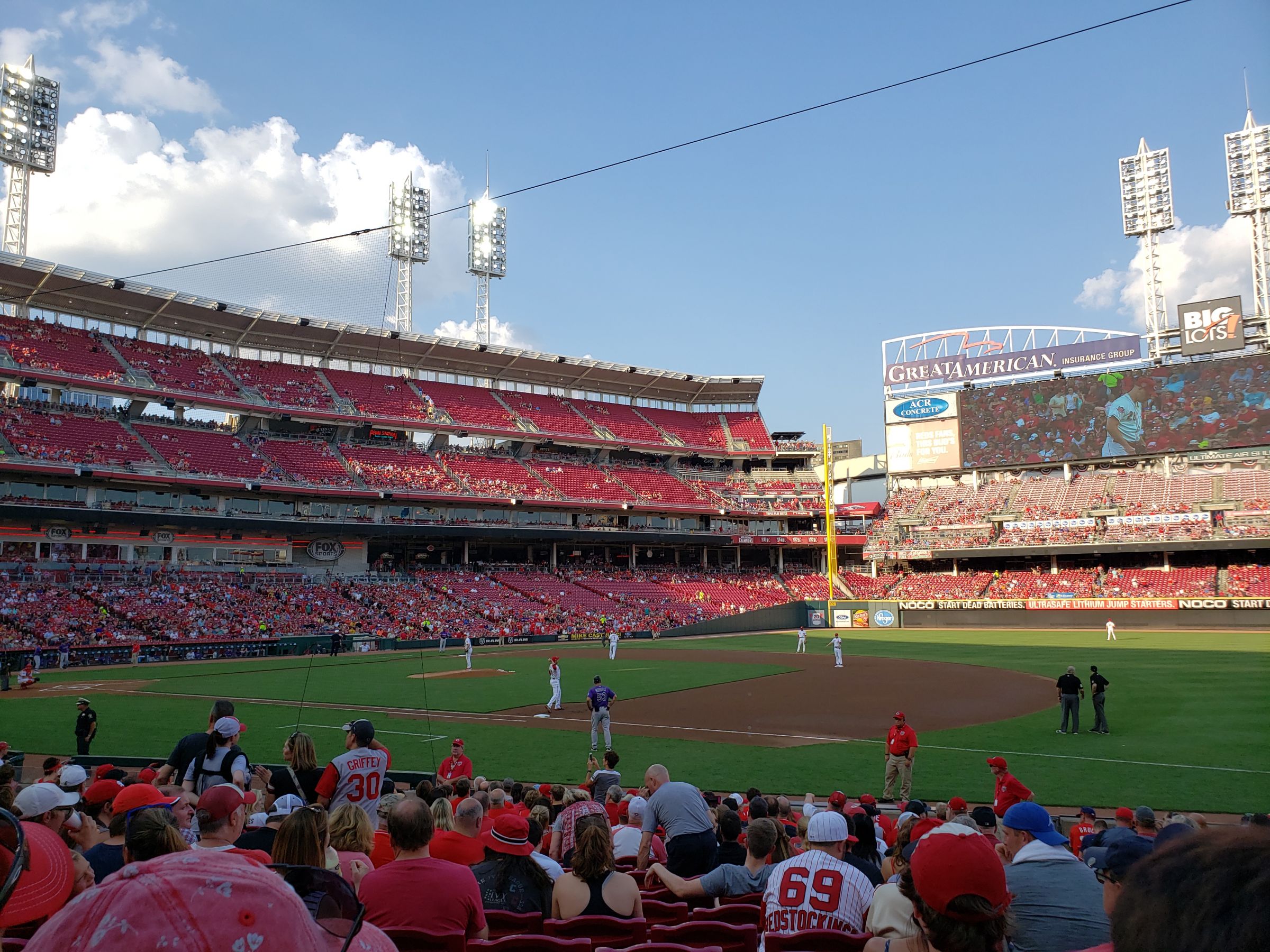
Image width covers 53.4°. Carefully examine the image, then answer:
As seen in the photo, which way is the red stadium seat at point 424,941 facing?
away from the camera

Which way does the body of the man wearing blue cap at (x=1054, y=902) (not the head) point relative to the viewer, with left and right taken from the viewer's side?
facing away from the viewer and to the left of the viewer

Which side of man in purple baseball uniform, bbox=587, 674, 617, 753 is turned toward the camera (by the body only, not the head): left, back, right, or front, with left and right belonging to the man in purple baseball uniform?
back

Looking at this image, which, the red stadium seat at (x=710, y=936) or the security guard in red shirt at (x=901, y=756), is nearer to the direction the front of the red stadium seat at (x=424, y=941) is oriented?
the security guard in red shirt

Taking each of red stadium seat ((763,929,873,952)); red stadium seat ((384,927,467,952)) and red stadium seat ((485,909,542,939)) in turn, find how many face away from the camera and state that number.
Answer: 3

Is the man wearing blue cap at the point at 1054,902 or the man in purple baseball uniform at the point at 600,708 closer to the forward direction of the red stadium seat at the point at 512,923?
the man in purple baseball uniform

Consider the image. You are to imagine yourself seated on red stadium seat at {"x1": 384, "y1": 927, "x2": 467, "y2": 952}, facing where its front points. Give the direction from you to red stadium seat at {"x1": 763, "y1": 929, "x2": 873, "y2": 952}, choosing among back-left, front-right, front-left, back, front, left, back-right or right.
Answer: right

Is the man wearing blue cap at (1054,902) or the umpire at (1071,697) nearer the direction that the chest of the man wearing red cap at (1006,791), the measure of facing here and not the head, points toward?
the man wearing blue cap

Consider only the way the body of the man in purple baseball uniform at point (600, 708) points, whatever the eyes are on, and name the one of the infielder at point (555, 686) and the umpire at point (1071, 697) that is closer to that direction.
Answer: the infielder

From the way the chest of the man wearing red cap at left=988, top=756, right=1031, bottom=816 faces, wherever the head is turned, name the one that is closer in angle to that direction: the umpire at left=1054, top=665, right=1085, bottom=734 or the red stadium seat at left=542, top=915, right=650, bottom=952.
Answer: the red stadium seat

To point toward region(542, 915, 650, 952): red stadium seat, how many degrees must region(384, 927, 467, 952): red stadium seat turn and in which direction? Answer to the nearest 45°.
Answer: approximately 45° to its right

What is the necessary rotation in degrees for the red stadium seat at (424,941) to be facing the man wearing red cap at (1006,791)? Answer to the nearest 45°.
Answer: approximately 45° to its right

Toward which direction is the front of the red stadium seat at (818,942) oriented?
away from the camera

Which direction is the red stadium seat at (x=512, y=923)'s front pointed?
away from the camera
